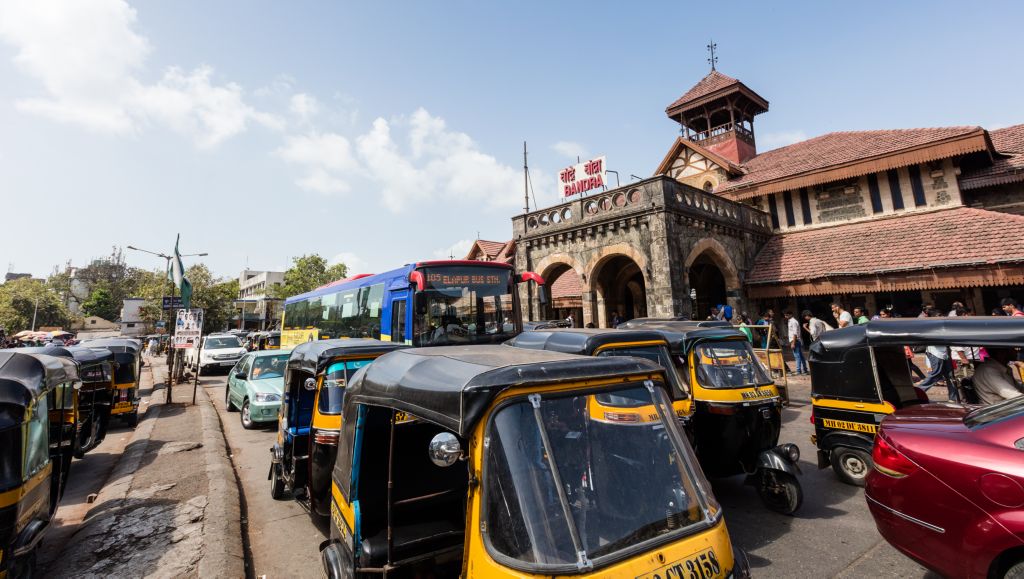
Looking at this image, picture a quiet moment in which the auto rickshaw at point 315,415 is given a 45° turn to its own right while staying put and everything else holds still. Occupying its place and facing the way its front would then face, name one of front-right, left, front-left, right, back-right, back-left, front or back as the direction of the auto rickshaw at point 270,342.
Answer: back

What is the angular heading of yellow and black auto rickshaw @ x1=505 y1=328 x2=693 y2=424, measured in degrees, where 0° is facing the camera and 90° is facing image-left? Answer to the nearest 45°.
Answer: approximately 315°

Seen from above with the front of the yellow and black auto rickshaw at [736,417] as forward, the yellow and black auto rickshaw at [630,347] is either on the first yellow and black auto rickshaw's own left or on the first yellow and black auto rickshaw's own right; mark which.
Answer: on the first yellow and black auto rickshaw's own right

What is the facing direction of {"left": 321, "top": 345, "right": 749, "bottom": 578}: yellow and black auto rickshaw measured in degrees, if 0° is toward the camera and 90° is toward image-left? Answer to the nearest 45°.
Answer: approximately 315°

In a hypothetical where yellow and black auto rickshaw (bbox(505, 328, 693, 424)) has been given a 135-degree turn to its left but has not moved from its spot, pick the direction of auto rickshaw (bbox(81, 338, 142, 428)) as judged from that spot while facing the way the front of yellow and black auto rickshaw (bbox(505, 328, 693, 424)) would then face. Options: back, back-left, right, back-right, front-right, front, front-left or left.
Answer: left

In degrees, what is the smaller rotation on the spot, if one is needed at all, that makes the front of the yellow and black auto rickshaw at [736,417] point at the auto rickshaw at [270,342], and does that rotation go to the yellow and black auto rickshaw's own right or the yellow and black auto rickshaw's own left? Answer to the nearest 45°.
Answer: approximately 135° to the yellow and black auto rickshaw's own right

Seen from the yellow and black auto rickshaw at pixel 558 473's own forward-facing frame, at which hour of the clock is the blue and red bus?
The blue and red bus is roughly at 7 o'clock from the yellow and black auto rickshaw.

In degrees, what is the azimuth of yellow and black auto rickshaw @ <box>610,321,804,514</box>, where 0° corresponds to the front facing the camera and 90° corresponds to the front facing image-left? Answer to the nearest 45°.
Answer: approximately 315°

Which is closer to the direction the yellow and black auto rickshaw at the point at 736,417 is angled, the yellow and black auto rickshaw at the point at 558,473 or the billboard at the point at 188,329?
the yellow and black auto rickshaw
